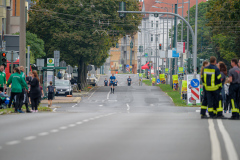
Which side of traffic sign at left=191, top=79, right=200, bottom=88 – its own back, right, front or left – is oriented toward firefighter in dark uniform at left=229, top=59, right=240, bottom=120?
front

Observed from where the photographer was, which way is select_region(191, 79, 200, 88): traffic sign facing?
facing the viewer

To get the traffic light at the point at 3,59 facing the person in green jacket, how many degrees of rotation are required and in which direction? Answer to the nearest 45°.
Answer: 0° — it already faces them

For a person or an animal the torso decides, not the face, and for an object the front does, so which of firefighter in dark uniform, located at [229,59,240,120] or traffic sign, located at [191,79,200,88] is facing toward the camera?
the traffic sign

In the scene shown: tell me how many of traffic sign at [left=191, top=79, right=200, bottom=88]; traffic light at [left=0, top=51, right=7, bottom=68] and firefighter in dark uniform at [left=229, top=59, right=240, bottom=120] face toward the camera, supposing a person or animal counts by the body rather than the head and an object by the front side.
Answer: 2

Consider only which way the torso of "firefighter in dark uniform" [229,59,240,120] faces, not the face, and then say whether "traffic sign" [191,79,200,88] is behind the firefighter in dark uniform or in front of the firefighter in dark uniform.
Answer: in front

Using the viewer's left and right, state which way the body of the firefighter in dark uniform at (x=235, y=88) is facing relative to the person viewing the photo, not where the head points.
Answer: facing away from the viewer and to the left of the viewer

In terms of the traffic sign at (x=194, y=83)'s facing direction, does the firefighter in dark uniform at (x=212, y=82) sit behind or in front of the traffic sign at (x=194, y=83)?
in front

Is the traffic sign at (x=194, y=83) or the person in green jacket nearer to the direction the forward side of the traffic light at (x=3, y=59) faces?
the person in green jacket

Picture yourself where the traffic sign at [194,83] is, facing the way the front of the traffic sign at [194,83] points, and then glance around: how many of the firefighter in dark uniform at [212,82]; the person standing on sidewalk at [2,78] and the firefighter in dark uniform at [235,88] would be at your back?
0

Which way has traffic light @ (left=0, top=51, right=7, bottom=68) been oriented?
toward the camera

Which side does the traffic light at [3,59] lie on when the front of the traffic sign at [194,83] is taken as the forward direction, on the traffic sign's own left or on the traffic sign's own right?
on the traffic sign's own right

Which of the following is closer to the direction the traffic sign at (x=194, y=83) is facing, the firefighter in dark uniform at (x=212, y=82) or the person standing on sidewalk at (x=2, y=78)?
the firefighter in dark uniform
